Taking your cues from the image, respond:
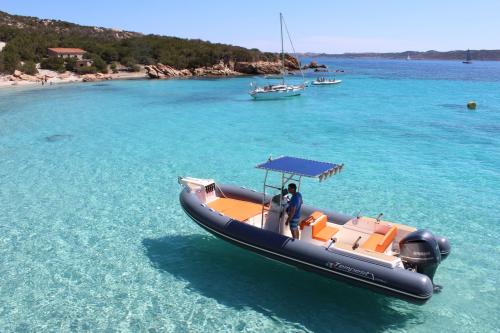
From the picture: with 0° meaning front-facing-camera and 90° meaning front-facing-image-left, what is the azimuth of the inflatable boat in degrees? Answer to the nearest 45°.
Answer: approximately 135°
